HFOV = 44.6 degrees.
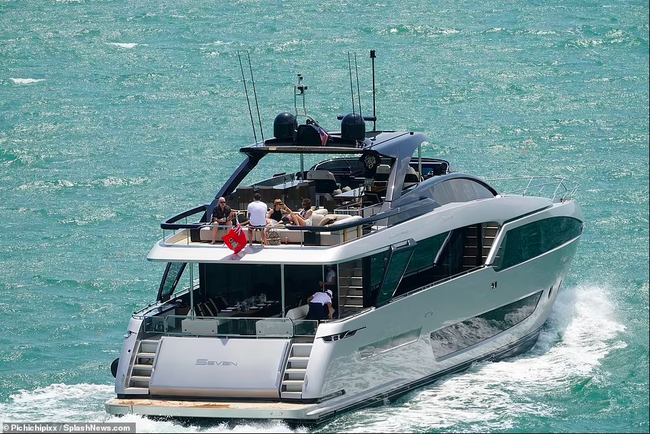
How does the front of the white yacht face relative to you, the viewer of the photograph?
facing away from the viewer and to the right of the viewer

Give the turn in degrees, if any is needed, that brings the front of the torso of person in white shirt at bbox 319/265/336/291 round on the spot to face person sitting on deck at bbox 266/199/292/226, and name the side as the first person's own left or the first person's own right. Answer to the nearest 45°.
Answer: approximately 45° to the first person's own right
